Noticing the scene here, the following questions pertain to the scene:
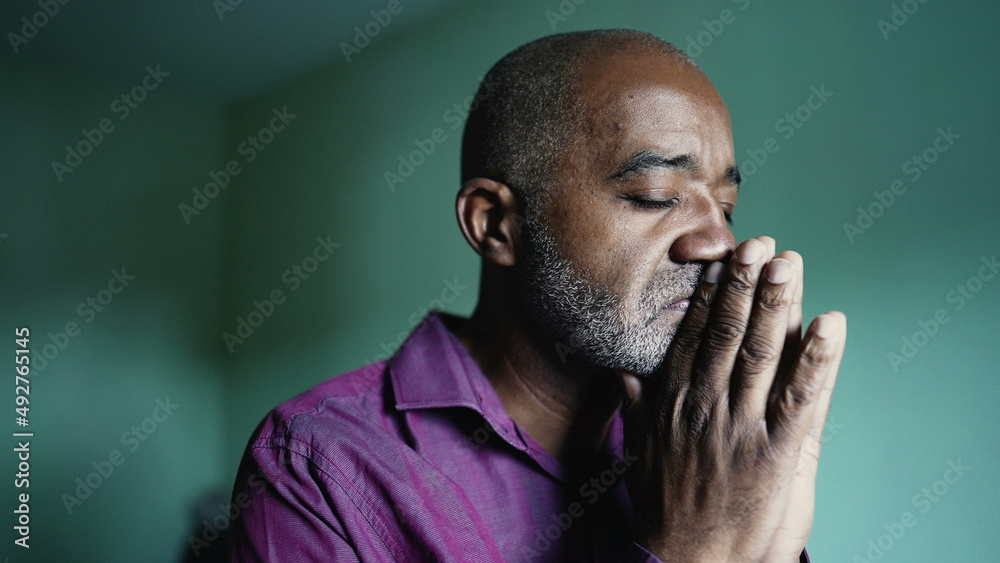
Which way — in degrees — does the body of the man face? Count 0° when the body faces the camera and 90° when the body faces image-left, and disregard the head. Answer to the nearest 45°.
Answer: approximately 315°
